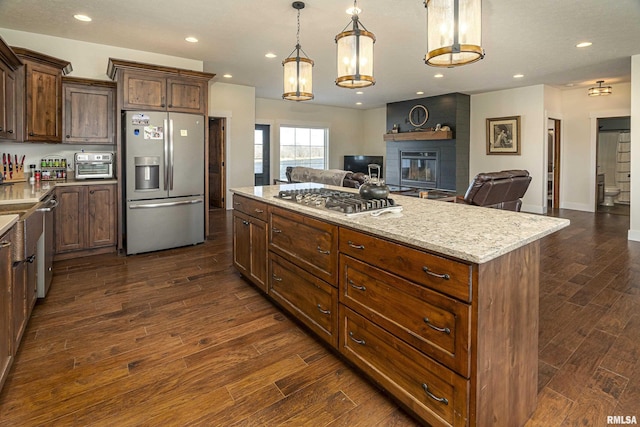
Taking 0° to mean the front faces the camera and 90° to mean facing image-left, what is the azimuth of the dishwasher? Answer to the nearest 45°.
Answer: approximately 270°

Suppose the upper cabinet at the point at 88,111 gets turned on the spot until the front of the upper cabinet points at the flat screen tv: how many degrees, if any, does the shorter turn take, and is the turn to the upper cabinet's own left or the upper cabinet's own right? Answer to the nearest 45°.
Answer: approximately 135° to the upper cabinet's own left

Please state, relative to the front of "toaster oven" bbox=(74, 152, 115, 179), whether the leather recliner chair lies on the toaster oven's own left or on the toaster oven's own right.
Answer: on the toaster oven's own left

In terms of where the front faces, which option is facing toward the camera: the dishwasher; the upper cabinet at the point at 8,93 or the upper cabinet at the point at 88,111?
the upper cabinet at the point at 88,111

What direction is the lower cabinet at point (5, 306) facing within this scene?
to the viewer's right

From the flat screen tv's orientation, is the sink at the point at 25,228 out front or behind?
out front

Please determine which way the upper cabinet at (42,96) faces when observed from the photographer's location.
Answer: facing the viewer and to the right of the viewer
